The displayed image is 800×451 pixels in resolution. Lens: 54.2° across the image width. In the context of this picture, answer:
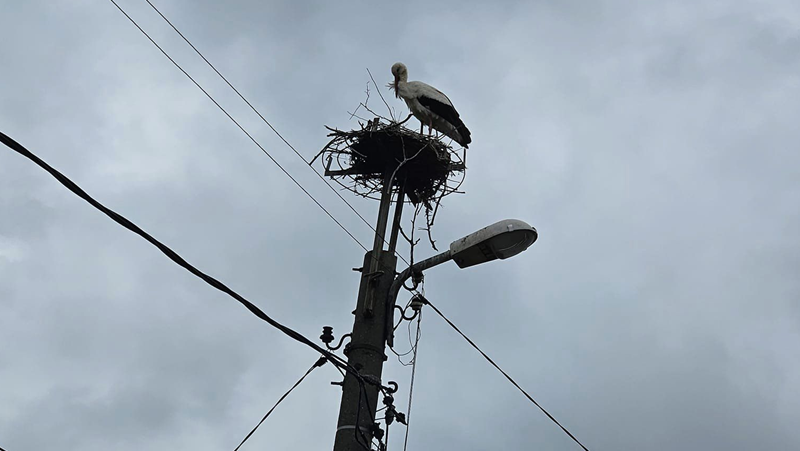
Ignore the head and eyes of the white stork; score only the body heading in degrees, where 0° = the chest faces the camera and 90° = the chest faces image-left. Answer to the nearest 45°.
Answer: approximately 90°
